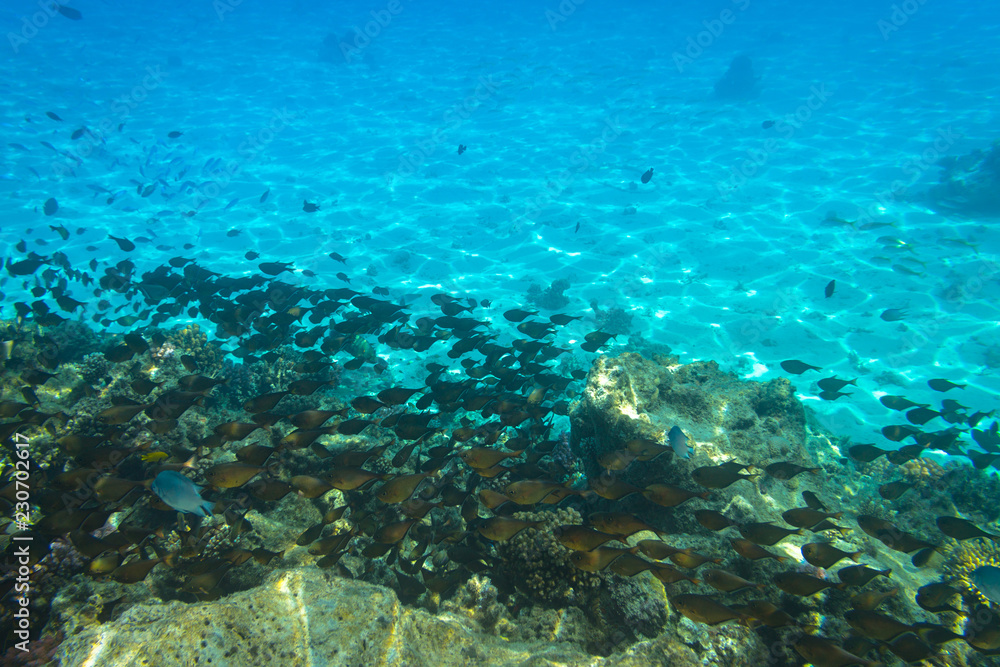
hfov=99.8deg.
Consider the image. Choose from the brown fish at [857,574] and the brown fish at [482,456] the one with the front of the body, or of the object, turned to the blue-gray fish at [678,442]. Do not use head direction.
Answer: the brown fish at [857,574]

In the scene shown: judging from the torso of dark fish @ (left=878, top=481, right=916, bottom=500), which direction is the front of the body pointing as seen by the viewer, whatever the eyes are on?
to the viewer's left

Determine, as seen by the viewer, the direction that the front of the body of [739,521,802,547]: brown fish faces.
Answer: to the viewer's left

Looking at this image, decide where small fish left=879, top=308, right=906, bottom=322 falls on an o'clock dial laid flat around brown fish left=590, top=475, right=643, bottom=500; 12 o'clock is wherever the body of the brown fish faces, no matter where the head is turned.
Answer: The small fish is roughly at 4 o'clock from the brown fish.

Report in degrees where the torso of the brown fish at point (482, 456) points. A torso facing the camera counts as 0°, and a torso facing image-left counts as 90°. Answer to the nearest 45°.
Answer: approximately 90°

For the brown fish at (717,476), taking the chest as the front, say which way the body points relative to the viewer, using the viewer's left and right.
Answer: facing to the left of the viewer

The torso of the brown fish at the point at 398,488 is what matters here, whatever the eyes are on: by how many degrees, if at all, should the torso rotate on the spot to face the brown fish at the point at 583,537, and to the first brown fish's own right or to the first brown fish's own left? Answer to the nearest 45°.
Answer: approximately 135° to the first brown fish's own left

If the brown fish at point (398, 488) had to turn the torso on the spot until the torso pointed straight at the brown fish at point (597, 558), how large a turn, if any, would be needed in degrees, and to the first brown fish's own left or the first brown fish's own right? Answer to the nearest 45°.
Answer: approximately 135° to the first brown fish's own left

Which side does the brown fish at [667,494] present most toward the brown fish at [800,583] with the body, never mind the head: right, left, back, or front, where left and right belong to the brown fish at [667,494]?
back

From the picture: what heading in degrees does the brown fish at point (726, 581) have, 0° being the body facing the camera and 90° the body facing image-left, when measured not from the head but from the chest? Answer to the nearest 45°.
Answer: approximately 90°

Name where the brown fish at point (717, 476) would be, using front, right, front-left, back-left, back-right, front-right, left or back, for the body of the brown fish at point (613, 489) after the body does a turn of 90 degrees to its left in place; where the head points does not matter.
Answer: back-left

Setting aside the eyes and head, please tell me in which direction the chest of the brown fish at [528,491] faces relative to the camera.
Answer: to the viewer's left

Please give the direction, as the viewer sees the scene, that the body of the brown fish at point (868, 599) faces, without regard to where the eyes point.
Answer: to the viewer's left

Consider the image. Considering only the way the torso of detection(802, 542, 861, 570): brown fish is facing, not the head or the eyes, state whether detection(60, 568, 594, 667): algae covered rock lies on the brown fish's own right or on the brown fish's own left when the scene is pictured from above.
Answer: on the brown fish's own left

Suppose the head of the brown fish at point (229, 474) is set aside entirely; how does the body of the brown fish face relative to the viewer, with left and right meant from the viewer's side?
facing to the left of the viewer

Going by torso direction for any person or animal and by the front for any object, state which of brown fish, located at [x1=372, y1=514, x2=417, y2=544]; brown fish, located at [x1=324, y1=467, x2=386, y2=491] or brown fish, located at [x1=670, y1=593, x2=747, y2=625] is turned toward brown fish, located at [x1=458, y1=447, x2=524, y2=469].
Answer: brown fish, located at [x1=670, y1=593, x2=747, y2=625]

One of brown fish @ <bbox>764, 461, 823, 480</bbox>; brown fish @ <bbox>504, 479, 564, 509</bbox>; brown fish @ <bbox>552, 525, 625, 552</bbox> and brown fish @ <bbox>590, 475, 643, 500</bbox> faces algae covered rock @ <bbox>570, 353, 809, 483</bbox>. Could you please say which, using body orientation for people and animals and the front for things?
brown fish @ <bbox>764, 461, 823, 480</bbox>
